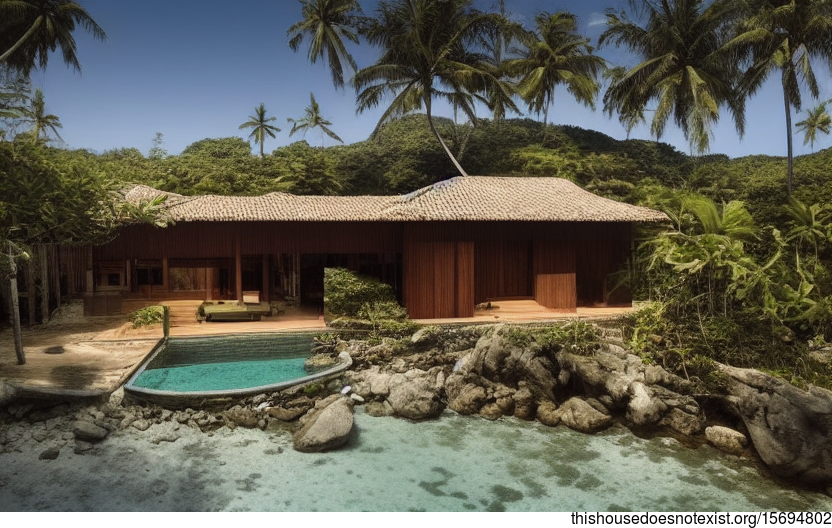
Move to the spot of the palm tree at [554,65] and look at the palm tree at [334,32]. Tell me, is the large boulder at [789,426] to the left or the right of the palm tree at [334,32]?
left

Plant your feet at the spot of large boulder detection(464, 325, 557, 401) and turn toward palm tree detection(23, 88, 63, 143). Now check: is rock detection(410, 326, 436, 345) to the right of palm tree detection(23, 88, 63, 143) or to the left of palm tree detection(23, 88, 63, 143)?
right

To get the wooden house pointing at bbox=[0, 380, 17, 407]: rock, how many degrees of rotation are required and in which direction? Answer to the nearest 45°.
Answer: approximately 45° to its right

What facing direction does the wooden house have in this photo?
toward the camera

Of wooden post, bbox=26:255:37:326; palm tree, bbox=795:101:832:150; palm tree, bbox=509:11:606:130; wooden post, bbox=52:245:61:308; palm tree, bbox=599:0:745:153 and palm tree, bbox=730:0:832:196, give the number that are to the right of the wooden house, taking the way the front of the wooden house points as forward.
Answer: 2

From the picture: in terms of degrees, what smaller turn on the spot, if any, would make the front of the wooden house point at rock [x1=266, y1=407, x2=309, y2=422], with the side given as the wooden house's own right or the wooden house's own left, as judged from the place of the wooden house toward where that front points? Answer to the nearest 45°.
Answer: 0° — it already faces it

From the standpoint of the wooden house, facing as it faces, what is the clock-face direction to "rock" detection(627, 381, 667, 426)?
The rock is roughly at 11 o'clock from the wooden house.

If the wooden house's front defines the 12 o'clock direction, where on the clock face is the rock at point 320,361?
The rock is roughly at 1 o'clock from the wooden house.

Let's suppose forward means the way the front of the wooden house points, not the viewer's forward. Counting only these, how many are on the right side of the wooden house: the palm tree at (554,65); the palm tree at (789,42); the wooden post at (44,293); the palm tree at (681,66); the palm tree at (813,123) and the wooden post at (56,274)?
2

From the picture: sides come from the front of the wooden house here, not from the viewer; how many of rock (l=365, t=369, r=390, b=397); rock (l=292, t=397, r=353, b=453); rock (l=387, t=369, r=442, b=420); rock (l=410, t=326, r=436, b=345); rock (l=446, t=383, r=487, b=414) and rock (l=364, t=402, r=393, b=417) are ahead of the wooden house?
6

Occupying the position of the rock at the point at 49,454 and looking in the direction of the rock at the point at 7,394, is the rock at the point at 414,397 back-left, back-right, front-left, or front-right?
back-right

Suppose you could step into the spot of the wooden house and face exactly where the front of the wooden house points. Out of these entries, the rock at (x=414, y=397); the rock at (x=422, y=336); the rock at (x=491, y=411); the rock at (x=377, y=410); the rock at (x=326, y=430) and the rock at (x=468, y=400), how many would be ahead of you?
6

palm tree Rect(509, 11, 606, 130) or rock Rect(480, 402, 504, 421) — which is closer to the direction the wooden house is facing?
the rock

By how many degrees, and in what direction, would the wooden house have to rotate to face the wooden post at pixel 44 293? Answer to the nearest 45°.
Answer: approximately 90° to its right

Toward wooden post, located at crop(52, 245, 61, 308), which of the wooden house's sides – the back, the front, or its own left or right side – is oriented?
right
